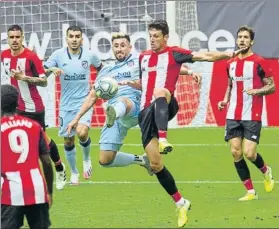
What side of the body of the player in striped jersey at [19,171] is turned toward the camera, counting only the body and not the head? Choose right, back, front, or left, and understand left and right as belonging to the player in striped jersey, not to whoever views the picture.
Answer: back

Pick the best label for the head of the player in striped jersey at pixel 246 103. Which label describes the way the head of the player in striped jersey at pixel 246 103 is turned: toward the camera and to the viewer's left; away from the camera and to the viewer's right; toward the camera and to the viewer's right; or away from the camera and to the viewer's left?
toward the camera and to the viewer's left

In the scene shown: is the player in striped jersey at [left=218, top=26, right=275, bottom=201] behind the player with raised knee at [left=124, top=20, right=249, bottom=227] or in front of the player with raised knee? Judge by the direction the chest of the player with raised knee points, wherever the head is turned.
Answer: behind

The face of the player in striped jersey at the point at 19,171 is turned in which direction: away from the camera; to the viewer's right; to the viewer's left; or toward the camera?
away from the camera

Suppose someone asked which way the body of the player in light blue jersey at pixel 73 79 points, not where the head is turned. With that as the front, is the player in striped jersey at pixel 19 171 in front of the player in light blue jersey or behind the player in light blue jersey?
in front

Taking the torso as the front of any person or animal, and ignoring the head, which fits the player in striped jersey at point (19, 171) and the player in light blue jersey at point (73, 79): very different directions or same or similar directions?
very different directions

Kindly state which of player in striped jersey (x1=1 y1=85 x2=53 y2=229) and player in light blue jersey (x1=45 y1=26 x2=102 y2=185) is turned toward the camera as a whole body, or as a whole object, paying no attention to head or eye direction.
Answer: the player in light blue jersey

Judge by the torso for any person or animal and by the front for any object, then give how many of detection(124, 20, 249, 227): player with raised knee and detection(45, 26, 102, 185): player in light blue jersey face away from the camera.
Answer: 0

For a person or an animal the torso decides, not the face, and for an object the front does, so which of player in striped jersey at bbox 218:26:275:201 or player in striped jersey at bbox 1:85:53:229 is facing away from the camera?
player in striped jersey at bbox 1:85:53:229

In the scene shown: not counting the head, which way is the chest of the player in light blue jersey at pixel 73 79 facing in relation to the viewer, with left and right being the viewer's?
facing the viewer

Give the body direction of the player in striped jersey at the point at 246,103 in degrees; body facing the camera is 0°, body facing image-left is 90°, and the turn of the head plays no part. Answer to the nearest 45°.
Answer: approximately 45°

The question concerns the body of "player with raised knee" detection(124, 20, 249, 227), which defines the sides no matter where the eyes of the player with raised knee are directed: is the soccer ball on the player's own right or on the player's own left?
on the player's own right

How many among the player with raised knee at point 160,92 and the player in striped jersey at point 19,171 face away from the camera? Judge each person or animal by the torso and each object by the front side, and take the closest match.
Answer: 1

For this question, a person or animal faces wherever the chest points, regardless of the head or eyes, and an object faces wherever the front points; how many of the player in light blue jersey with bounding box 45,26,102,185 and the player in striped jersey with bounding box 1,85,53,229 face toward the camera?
1
